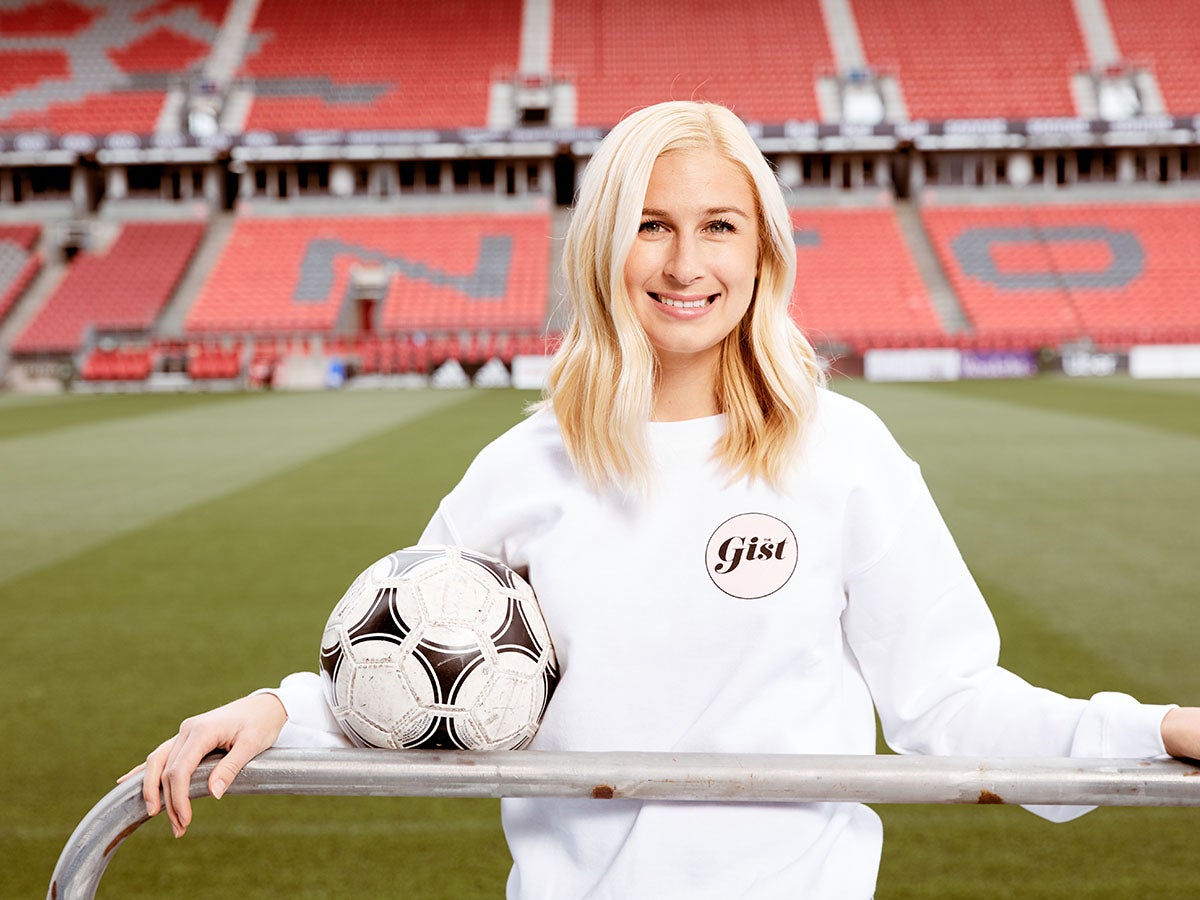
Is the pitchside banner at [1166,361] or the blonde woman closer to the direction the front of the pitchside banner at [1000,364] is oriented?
the blonde woman

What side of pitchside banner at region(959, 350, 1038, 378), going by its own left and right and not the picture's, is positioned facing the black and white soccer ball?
front

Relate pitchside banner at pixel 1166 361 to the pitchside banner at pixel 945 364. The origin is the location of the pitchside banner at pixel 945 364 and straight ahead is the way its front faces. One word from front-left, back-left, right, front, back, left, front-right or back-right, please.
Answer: left

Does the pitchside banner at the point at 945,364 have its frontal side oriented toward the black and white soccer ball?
yes

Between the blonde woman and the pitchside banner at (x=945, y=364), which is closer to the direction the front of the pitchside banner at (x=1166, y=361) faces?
the blonde woman

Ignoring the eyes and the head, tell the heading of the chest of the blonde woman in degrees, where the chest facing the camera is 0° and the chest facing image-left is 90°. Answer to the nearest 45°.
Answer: approximately 0°

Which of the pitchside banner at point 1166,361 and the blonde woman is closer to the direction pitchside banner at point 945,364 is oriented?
the blonde woman

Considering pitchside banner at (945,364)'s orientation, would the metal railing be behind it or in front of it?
in front

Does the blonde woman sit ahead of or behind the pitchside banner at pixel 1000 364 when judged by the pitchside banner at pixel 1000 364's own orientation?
ahead

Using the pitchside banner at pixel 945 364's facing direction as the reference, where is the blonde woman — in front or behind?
in front
